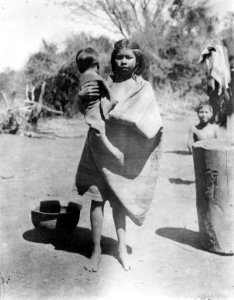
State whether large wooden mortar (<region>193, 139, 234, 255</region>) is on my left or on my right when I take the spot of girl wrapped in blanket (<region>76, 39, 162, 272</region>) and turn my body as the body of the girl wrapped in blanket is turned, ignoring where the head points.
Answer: on my left

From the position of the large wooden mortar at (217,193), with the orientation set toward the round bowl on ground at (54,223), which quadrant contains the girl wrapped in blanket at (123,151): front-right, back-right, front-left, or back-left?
front-left

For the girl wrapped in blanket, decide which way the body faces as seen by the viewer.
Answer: toward the camera

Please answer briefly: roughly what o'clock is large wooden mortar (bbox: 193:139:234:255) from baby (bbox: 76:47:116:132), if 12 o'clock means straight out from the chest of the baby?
The large wooden mortar is roughly at 1 o'clock from the baby.
